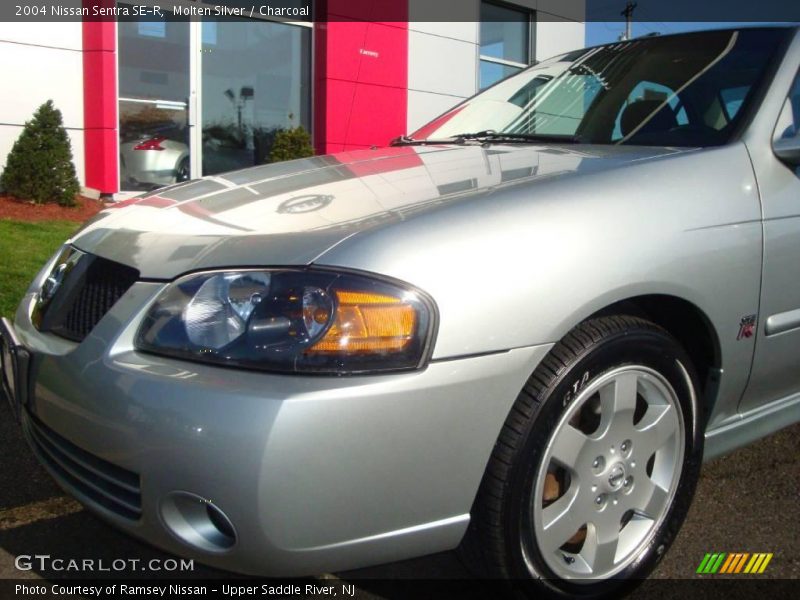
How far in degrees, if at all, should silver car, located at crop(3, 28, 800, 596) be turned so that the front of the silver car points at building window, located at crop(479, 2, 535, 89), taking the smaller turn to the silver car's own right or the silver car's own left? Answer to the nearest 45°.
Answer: approximately 135° to the silver car's own right

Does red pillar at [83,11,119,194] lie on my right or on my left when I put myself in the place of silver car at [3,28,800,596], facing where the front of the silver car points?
on my right

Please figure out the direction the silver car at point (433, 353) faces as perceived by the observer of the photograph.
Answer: facing the viewer and to the left of the viewer

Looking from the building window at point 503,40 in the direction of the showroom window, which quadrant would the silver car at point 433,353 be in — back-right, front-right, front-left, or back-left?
front-left

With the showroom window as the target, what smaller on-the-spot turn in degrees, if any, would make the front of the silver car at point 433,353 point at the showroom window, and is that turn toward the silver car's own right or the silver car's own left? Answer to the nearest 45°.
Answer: approximately 135° to the silver car's own right

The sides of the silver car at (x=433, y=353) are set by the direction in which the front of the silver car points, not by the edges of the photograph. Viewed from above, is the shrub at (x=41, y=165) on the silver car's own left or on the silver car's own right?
on the silver car's own right

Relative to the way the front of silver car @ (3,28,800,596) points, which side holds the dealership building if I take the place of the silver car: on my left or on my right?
on my right
